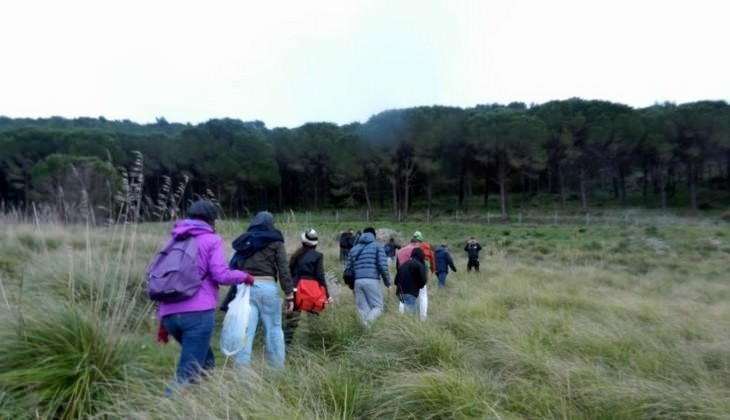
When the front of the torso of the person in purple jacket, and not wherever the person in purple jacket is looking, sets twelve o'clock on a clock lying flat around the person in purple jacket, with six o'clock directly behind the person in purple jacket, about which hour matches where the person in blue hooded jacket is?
The person in blue hooded jacket is roughly at 12 o'clock from the person in purple jacket.

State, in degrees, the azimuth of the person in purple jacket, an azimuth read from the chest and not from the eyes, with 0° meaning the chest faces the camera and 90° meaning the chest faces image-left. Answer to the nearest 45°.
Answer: approximately 225°

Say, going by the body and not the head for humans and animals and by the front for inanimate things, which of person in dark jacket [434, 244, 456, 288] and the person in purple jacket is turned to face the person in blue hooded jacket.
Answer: the person in purple jacket

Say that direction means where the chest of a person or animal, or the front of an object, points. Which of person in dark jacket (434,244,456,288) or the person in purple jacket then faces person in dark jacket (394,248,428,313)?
the person in purple jacket

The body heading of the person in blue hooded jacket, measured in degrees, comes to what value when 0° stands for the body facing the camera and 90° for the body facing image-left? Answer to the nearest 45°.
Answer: approximately 180°

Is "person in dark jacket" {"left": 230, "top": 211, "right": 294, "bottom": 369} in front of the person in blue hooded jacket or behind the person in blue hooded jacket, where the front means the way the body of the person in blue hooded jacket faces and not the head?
behind

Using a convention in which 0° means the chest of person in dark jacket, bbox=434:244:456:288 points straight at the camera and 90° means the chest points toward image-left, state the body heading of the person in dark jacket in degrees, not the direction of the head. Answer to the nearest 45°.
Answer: approximately 180°

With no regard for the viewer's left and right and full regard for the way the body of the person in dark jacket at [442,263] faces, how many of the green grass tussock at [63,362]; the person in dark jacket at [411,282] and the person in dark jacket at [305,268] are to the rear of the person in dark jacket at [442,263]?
3

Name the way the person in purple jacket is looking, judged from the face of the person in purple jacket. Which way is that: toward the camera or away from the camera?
away from the camera

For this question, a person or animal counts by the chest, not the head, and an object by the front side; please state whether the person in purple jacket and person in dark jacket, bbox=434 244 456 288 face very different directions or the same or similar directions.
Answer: same or similar directions

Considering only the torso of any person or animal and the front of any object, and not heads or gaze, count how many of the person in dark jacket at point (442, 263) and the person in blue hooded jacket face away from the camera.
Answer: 2

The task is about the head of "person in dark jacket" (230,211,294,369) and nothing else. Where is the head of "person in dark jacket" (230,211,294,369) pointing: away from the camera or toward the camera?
away from the camera

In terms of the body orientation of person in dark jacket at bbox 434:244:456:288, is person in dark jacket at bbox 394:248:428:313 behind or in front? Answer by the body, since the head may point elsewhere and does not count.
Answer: behind

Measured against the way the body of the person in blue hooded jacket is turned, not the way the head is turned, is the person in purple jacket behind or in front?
behind

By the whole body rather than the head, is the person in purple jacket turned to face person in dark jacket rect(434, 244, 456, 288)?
yes

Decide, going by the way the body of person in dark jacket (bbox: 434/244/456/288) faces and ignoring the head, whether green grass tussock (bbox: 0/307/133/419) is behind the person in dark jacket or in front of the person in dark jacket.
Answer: behind

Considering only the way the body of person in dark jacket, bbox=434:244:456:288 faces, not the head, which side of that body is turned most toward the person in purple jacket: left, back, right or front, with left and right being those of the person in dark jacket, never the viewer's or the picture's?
back

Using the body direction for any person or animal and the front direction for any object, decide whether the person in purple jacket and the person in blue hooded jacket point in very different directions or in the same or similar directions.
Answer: same or similar directions
